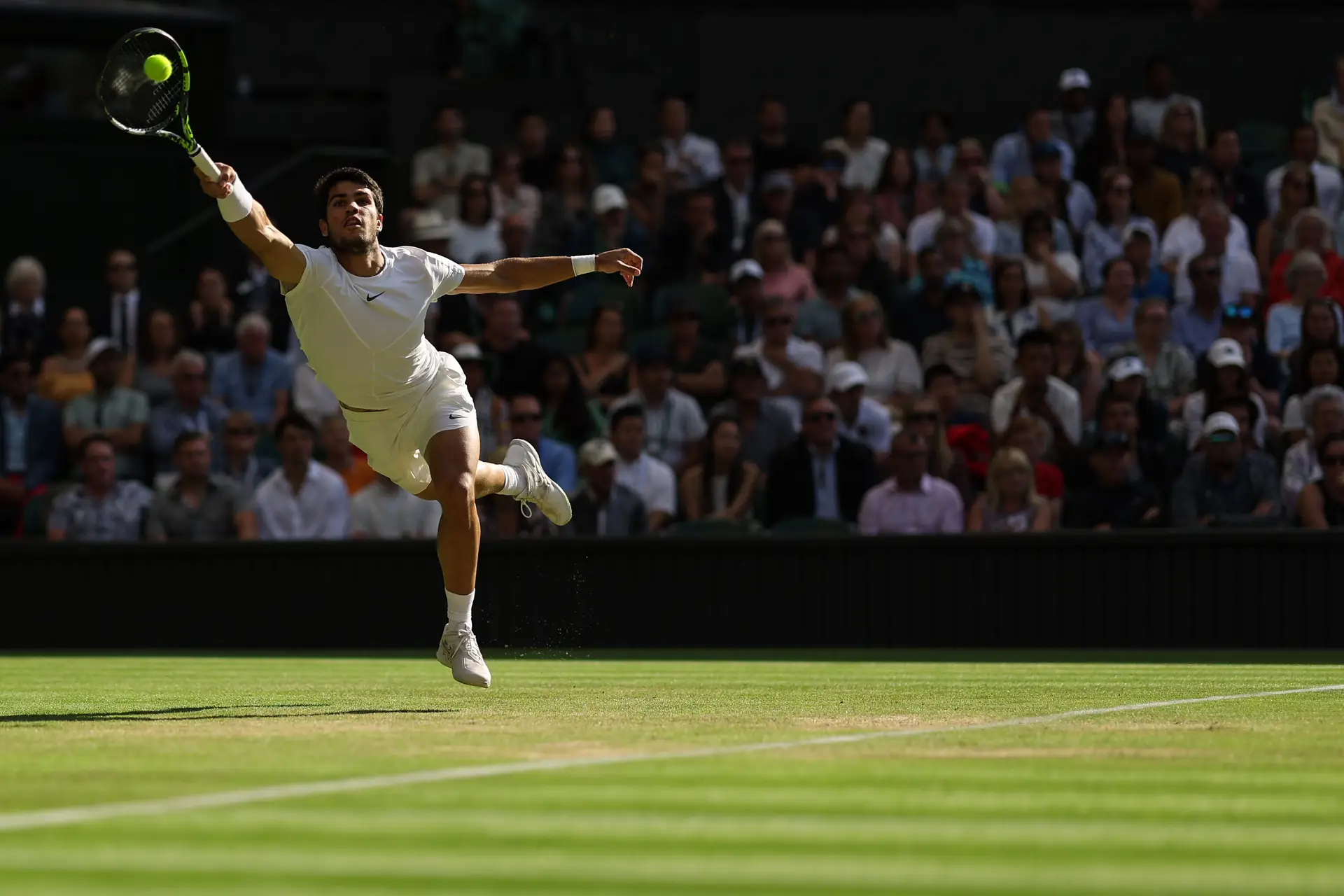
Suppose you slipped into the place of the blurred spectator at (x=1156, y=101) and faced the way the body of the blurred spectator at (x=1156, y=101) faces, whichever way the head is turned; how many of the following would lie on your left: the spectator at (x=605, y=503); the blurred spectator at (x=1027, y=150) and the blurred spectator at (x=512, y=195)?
0

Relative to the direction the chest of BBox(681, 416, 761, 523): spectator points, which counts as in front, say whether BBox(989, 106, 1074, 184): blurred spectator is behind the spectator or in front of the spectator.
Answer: behind

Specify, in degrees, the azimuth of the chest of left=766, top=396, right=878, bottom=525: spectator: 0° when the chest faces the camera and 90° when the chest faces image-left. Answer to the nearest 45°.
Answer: approximately 0°

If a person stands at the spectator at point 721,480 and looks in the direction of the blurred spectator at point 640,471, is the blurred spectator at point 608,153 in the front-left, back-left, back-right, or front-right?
front-right

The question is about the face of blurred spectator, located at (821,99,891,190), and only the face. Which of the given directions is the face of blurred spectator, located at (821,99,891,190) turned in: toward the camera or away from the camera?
toward the camera

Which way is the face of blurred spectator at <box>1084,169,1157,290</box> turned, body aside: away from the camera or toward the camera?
toward the camera

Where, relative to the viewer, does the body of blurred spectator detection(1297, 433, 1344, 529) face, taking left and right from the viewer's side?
facing the viewer

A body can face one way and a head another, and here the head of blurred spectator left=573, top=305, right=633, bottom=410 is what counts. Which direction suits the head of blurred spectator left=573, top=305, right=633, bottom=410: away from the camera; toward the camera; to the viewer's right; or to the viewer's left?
toward the camera

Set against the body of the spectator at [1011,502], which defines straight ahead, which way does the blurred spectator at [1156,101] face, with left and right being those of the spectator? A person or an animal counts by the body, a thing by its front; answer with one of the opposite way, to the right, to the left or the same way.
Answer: the same way

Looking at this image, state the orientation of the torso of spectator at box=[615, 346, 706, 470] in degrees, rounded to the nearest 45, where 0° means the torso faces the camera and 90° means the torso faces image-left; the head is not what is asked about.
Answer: approximately 0°

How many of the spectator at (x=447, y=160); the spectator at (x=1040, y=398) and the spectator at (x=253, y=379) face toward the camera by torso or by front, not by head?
3

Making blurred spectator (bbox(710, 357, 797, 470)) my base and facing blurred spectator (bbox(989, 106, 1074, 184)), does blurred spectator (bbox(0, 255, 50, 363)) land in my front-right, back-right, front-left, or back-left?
back-left

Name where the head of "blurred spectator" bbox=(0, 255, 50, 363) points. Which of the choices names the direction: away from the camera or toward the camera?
toward the camera

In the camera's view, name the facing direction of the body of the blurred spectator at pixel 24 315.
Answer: toward the camera

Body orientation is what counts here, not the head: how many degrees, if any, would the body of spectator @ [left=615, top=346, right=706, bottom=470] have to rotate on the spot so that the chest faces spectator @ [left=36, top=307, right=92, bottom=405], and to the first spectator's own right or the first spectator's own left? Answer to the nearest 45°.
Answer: approximately 90° to the first spectator's own right

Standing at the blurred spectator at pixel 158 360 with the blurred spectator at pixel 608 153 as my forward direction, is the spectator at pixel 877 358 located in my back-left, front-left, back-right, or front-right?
front-right

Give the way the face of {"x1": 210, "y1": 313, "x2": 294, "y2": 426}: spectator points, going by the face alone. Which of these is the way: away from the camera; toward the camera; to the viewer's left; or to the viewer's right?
toward the camera

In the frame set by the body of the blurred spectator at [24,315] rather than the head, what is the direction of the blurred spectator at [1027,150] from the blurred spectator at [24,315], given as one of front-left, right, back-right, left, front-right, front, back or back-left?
left

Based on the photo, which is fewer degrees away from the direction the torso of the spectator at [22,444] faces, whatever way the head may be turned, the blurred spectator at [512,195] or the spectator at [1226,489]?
the spectator

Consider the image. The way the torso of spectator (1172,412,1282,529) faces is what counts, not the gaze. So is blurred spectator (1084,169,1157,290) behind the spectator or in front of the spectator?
behind

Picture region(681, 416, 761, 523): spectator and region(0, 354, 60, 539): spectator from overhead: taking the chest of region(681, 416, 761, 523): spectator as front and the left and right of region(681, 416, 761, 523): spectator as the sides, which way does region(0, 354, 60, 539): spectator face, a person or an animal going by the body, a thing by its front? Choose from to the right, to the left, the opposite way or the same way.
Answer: the same way

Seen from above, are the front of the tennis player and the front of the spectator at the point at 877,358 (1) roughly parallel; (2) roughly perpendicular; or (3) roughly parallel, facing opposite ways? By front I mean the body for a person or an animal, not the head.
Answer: roughly parallel

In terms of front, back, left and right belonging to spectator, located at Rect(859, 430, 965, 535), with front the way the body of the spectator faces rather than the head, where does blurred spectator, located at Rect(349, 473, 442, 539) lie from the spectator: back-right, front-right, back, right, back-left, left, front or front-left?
right

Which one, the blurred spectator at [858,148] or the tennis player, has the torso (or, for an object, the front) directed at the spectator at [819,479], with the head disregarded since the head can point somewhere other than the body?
the blurred spectator
